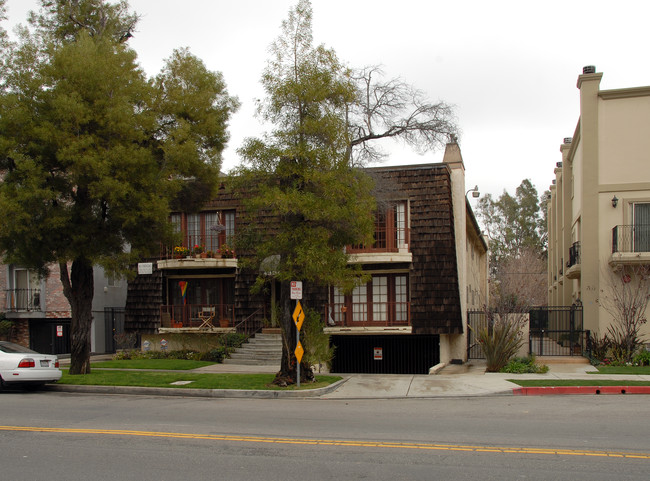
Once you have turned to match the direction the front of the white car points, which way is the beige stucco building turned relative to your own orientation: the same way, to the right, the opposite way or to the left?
to the left

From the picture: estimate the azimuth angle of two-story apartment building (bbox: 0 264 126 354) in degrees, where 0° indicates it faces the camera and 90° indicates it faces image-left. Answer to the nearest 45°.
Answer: approximately 0°

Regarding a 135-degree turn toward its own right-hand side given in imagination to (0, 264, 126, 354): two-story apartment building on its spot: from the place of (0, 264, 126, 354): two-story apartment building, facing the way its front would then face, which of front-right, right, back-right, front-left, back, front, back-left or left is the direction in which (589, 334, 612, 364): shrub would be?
back

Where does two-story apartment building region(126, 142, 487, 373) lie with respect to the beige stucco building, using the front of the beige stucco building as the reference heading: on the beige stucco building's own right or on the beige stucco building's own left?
on the beige stucco building's own right
